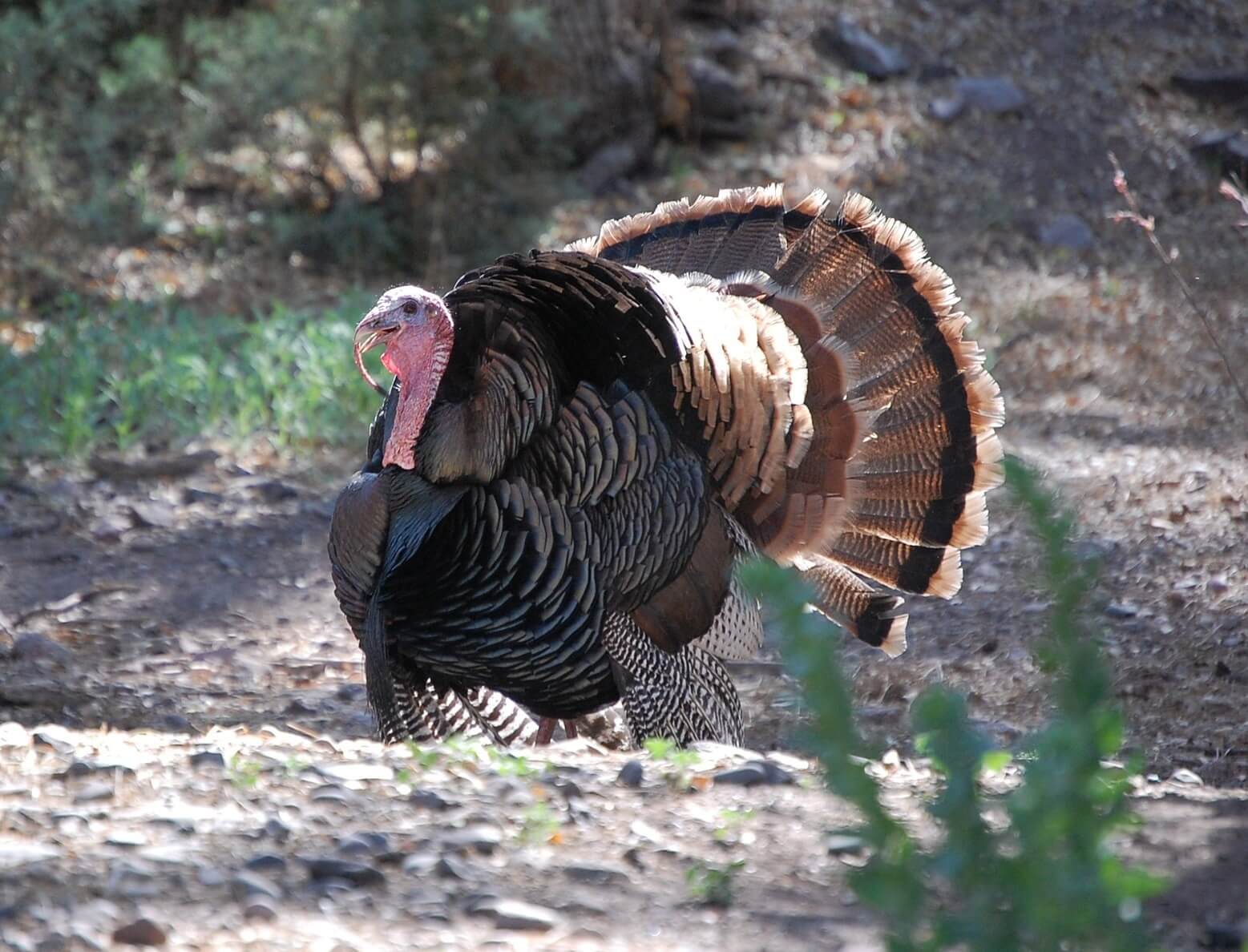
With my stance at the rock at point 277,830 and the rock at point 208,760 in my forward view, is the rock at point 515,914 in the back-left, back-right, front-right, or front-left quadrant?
back-right

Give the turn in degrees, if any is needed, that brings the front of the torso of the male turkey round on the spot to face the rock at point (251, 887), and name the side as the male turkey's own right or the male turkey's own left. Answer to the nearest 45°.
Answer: approximately 45° to the male turkey's own left

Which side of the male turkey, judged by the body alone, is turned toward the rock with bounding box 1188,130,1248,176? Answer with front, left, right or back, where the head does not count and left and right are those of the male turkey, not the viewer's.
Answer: back

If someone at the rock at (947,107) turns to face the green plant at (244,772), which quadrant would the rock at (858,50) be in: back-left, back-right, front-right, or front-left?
back-right

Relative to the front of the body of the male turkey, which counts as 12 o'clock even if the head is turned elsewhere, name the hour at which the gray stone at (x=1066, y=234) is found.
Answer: The gray stone is roughly at 5 o'clock from the male turkey.

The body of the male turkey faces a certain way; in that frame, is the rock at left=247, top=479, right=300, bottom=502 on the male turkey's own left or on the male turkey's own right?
on the male turkey's own right

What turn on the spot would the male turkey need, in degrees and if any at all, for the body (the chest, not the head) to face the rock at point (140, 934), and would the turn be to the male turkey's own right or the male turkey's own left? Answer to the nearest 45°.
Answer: approximately 45° to the male turkey's own left

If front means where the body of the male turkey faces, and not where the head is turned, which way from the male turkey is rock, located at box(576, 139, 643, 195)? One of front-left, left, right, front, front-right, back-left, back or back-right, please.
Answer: back-right

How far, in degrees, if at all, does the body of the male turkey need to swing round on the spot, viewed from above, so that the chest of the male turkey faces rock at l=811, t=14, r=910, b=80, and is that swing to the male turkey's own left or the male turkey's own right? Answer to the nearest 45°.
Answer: approximately 135° to the male turkey's own right

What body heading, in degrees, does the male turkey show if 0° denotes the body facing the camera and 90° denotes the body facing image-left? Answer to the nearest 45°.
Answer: approximately 45°
